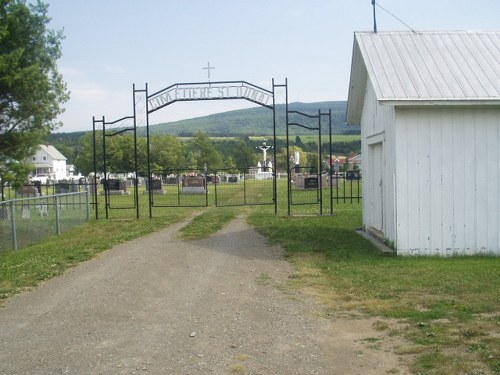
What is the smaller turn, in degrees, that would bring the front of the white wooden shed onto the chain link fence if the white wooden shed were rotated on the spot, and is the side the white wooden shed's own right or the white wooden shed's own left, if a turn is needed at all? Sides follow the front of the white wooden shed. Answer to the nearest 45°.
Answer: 0° — it already faces it

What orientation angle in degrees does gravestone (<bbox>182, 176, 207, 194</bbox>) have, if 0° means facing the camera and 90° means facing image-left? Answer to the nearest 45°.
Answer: approximately 0°

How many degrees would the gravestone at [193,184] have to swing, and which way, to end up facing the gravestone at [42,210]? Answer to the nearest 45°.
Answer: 0° — it already faces it

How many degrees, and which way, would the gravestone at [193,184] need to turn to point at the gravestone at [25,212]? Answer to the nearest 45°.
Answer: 0° — it already faces it

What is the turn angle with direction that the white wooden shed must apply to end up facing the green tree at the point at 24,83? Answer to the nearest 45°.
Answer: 0° — it already faces it

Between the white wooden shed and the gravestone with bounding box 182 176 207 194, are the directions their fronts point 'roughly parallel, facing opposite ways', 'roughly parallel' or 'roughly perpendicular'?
roughly perpendicular

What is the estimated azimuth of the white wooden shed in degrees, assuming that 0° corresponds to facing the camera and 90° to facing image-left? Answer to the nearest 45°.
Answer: approximately 90°

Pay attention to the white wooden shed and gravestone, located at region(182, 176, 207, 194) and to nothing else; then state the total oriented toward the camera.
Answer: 1

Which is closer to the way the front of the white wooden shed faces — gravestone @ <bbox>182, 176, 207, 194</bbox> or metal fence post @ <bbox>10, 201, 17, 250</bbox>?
the metal fence post

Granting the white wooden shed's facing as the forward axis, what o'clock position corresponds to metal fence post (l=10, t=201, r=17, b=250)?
The metal fence post is roughly at 12 o'clock from the white wooden shed.
